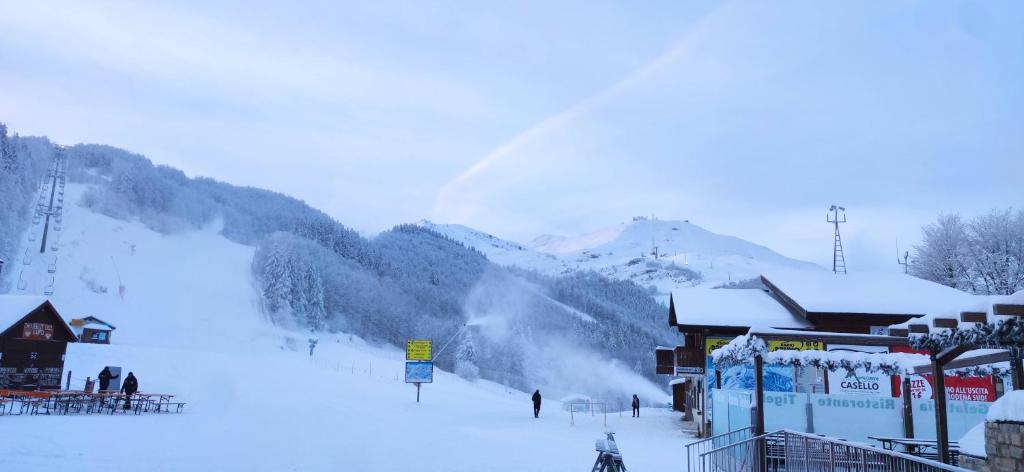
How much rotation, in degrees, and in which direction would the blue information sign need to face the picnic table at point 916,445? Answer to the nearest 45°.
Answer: approximately 45° to its left

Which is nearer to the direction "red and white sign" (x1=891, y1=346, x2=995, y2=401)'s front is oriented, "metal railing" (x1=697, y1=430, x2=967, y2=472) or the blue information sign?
the metal railing

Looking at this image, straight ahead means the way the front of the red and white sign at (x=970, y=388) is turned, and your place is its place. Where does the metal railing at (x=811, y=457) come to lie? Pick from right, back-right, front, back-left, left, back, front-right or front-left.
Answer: front

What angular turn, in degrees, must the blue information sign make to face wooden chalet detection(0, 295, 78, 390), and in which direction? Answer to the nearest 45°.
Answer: approximately 45° to its right

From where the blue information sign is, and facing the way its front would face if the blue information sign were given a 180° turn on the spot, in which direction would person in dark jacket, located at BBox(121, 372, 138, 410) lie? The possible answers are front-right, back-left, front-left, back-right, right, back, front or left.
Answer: back-left

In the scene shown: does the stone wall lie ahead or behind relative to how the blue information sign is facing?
ahead

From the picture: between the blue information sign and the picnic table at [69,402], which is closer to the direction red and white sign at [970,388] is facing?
the picnic table

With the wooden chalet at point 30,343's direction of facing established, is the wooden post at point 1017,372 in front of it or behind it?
in front

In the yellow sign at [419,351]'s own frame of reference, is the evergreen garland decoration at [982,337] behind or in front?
in front

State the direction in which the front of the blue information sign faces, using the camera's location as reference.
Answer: facing the viewer

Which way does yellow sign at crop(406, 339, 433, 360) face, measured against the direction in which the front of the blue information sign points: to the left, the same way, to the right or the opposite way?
the same way

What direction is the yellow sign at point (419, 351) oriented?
toward the camera

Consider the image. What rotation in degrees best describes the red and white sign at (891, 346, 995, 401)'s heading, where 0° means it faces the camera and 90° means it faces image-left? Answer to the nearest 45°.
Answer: approximately 0°

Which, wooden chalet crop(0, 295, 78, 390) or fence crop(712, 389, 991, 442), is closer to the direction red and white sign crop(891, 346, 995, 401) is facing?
the fence

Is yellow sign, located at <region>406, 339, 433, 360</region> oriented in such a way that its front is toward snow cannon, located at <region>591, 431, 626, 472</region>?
yes

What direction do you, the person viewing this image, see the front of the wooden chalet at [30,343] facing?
facing the viewer and to the right of the viewer
